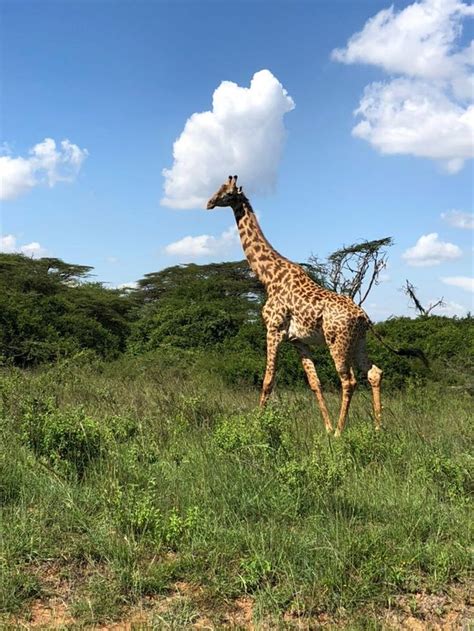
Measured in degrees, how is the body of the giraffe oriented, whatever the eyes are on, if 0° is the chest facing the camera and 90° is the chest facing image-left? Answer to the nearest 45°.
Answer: approximately 90°

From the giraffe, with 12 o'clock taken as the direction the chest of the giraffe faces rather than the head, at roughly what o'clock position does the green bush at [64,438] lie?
The green bush is roughly at 10 o'clock from the giraffe.
